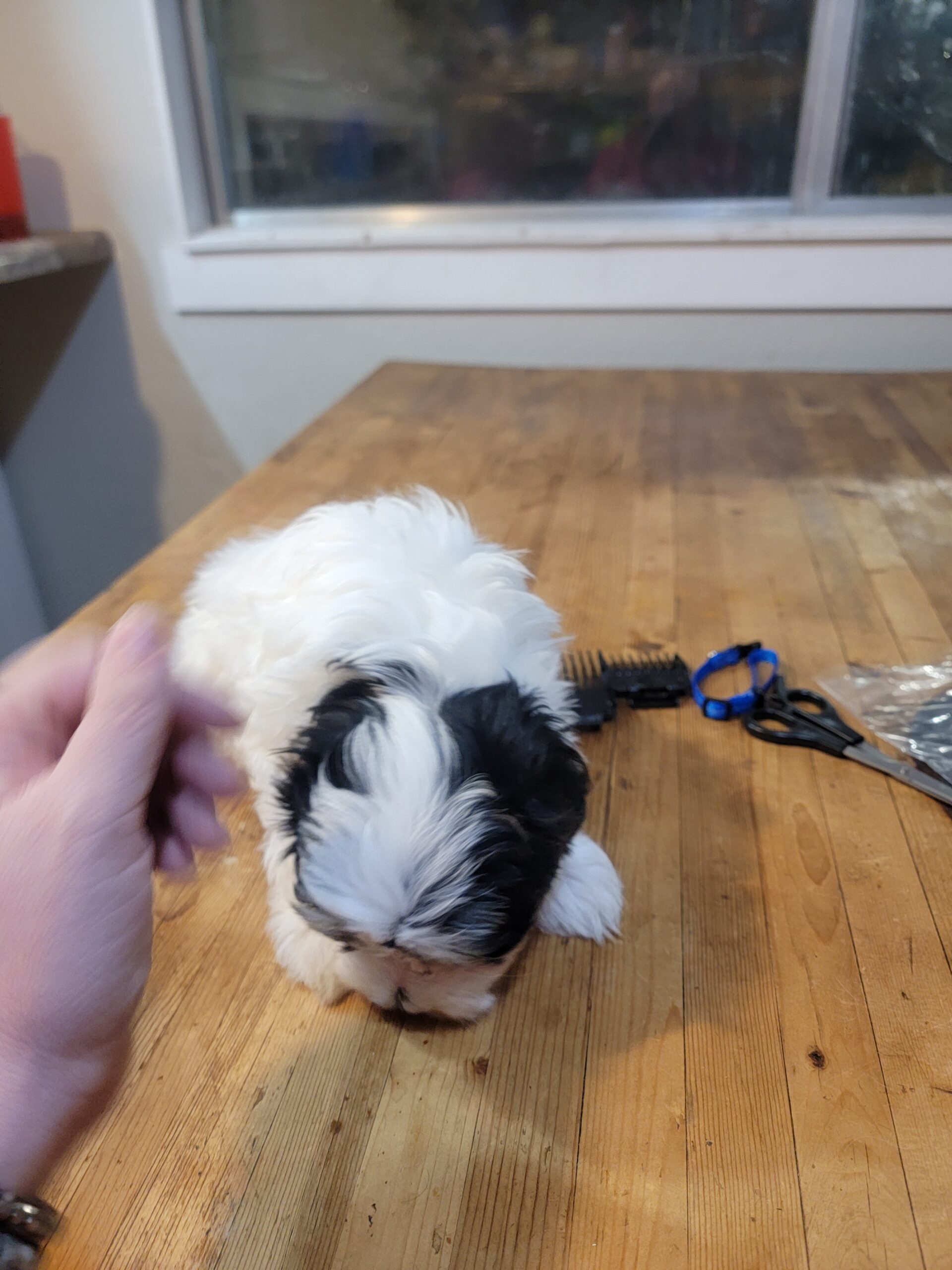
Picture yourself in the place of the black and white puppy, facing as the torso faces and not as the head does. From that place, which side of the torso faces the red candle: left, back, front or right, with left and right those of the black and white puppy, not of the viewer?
back

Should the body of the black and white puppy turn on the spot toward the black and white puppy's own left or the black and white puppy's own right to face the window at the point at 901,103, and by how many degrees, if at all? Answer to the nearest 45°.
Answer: approximately 135° to the black and white puppy's own left

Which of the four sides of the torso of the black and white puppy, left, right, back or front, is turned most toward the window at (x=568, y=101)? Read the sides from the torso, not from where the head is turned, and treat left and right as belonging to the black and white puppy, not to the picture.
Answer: back

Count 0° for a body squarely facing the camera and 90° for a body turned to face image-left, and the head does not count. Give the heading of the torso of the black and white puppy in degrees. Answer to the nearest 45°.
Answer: approximately 0°
